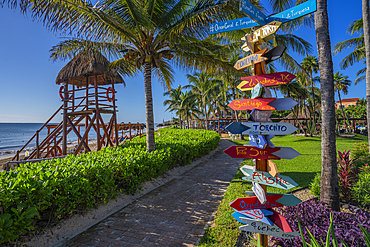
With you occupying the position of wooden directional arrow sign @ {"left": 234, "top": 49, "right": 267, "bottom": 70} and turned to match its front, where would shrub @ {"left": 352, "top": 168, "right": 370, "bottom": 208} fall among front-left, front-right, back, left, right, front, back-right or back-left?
back-left
